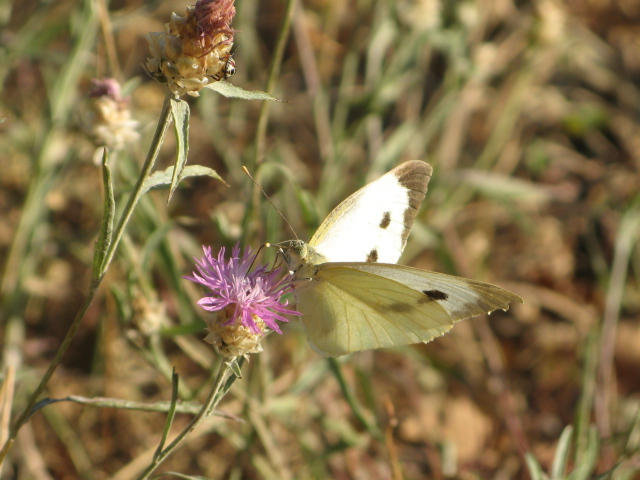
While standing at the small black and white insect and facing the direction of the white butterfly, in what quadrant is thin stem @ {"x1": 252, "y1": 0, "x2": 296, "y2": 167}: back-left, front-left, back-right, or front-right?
front-left

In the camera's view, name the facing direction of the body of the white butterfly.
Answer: to the viewer's left

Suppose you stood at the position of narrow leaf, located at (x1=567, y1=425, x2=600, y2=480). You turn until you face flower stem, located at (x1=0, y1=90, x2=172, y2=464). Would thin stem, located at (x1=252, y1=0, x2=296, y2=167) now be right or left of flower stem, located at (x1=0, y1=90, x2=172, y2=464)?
right

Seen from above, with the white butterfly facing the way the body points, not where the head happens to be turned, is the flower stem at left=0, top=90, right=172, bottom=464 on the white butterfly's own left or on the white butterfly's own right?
on the white butterfly's own left
